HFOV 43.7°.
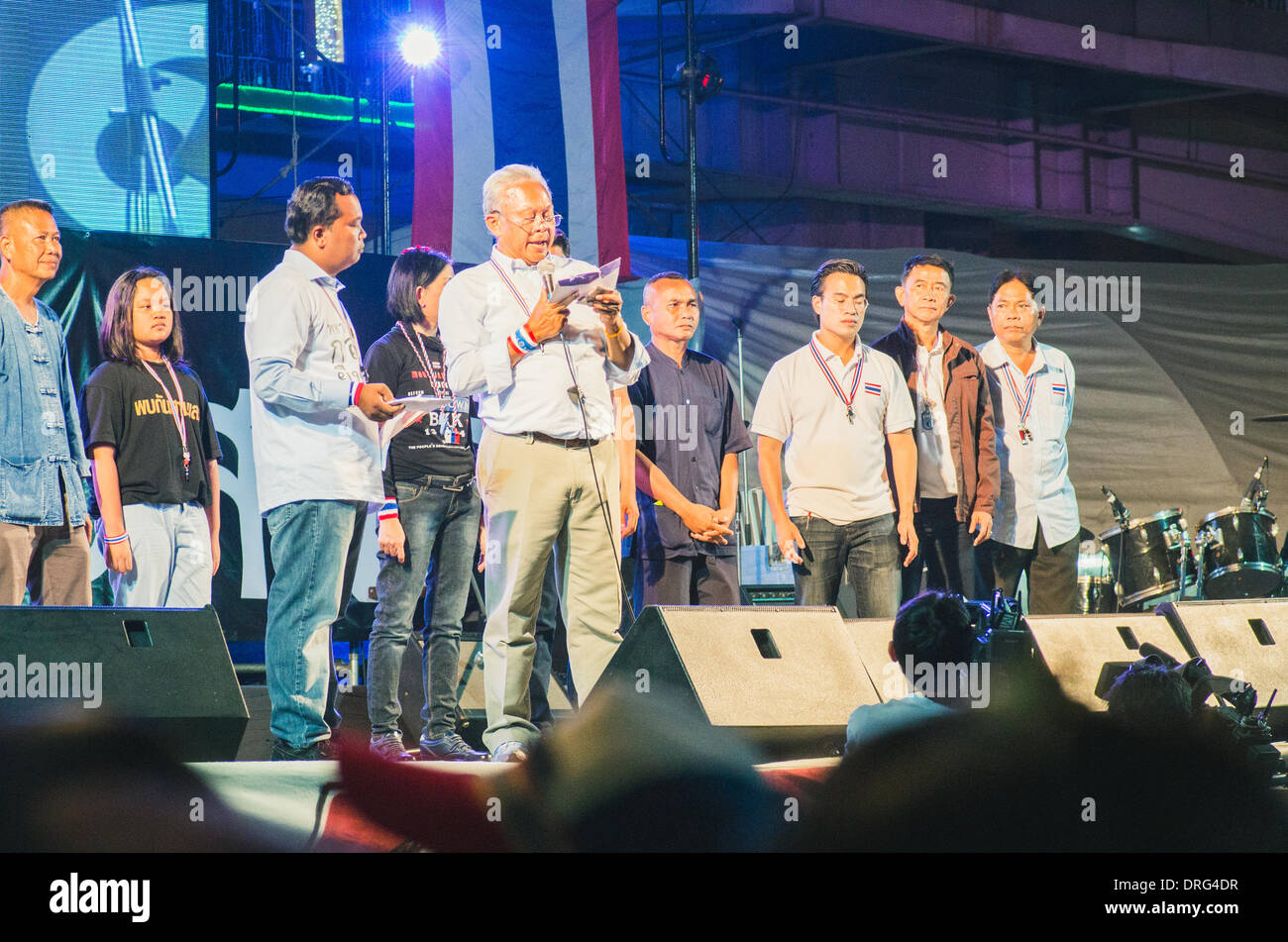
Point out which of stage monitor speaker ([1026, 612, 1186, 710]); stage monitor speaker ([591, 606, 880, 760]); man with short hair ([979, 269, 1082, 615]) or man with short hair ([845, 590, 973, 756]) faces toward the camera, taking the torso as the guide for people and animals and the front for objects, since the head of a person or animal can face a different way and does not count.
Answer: man with short hair ([979, 269, 1082, 615])

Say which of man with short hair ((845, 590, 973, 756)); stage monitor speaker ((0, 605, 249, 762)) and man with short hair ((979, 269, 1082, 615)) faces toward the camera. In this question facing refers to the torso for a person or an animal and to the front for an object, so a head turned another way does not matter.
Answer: man with short hair ((979, 269, 1082, 615))

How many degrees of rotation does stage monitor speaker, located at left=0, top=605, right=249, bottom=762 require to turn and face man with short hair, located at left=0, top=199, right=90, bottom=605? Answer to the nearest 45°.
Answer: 0° — it already faces them

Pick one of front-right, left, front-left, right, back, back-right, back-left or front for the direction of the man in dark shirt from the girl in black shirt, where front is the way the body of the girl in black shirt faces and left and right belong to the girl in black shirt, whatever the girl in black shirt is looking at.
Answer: front-left

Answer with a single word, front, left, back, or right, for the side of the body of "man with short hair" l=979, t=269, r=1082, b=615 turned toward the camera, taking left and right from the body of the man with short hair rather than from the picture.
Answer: front

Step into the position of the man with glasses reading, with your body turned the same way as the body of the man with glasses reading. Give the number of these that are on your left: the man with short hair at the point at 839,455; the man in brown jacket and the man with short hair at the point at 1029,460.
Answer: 3

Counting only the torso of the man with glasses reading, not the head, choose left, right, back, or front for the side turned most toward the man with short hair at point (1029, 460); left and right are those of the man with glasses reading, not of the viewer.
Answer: left

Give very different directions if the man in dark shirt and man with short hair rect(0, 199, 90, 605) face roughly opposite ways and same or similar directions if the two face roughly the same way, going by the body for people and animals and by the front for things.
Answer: same or similar directions

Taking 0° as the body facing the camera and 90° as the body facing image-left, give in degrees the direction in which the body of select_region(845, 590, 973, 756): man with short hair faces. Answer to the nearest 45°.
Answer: approximately 180°

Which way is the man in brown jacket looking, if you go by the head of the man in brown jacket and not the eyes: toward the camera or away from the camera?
toward the camera

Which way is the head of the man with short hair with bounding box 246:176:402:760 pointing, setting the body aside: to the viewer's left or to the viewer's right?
to the viewer's right

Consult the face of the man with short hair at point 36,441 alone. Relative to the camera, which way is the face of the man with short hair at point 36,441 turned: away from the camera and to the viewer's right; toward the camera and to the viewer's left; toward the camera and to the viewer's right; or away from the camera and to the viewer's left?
toward the camera and to the viewer's right

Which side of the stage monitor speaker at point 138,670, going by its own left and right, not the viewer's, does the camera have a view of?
back

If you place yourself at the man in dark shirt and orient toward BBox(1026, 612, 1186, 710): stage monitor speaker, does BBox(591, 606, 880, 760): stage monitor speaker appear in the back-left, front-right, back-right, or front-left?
front-right

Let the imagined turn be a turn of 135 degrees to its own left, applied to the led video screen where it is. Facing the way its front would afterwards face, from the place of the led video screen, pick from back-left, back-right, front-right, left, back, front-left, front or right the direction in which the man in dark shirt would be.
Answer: right

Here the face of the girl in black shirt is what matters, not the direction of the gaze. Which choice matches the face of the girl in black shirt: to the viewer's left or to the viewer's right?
to the viewer's right

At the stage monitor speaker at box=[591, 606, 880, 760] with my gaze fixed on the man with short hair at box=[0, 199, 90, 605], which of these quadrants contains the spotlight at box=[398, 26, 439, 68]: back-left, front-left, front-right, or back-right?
front-right

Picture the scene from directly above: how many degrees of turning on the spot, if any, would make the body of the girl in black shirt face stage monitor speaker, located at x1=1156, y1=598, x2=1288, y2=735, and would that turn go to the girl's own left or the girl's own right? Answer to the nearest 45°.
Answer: approximately 45° to the girl's own left
